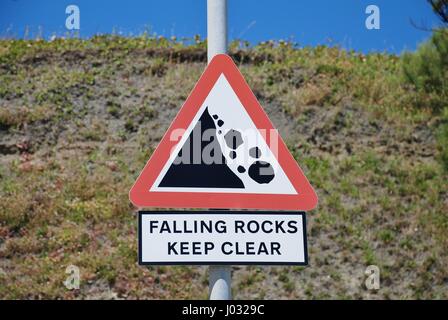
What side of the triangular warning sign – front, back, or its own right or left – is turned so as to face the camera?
front

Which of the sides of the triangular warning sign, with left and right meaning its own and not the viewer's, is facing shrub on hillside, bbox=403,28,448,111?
back

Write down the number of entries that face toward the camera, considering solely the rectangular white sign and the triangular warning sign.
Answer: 2

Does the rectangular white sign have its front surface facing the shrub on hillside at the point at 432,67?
no

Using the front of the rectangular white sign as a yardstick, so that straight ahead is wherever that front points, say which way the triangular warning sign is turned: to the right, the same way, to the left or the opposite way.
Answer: the same way
